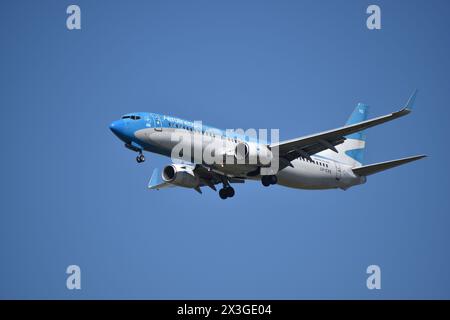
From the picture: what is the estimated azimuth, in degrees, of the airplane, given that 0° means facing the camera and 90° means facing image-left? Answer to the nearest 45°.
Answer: approximately 45°
